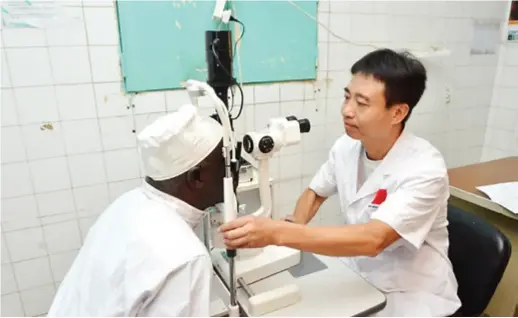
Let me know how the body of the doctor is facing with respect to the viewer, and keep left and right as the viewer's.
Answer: facing the viewer and to the left of the viewer

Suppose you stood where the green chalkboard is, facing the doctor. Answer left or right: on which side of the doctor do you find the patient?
right

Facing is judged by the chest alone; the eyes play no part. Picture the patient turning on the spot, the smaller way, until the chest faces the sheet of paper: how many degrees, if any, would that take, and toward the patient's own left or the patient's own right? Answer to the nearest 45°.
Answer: approximately 45° to the patient's own right

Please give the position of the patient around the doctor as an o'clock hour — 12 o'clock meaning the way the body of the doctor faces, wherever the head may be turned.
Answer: The patient is roughly at 12 o'clock from the doctor.

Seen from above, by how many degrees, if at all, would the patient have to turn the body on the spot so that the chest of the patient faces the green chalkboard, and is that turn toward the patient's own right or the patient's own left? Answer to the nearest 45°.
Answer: approximately 45° to the patient's own left

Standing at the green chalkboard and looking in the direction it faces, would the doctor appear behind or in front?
in front

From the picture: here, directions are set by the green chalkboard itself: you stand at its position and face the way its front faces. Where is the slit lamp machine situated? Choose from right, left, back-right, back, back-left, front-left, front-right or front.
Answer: front

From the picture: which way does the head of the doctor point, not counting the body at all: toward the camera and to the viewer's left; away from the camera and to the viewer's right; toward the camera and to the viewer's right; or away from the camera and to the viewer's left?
toward the camera and to the viewer's left

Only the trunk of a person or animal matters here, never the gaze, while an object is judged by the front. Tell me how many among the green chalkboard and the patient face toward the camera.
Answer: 1

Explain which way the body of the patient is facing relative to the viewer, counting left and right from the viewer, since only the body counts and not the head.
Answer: facing away from the viewer and to the right of the viewer

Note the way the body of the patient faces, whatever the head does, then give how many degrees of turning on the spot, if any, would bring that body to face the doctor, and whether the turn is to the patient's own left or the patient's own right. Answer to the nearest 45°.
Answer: approximately 45° to the patient's own right

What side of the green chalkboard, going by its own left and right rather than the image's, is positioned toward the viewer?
front
